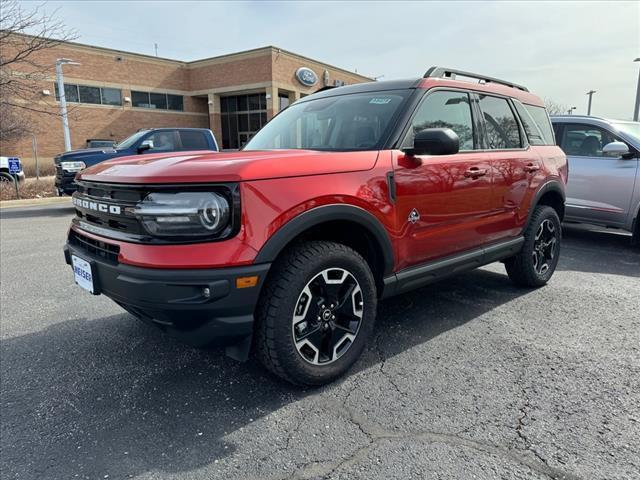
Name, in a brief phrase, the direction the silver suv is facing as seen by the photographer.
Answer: facing the viewer and to the right of the viewer

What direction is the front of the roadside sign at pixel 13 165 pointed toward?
toward the camera

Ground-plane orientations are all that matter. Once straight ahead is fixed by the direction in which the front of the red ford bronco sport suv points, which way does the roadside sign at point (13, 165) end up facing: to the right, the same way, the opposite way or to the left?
to the left

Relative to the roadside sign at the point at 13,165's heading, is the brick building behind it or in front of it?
behind

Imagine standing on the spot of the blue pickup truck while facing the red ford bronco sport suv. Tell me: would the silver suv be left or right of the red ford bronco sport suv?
left

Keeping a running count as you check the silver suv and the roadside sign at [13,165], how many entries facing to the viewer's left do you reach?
0

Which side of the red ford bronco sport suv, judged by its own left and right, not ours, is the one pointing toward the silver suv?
back

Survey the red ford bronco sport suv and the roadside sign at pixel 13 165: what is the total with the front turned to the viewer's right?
0

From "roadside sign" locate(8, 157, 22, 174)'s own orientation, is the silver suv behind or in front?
in front

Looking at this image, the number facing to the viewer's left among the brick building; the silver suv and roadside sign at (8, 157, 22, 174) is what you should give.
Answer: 0

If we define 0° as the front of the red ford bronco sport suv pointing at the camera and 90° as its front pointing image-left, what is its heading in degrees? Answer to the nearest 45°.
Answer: approximately 45°

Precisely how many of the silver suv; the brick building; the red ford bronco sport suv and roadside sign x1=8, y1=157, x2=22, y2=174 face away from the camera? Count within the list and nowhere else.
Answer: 0
